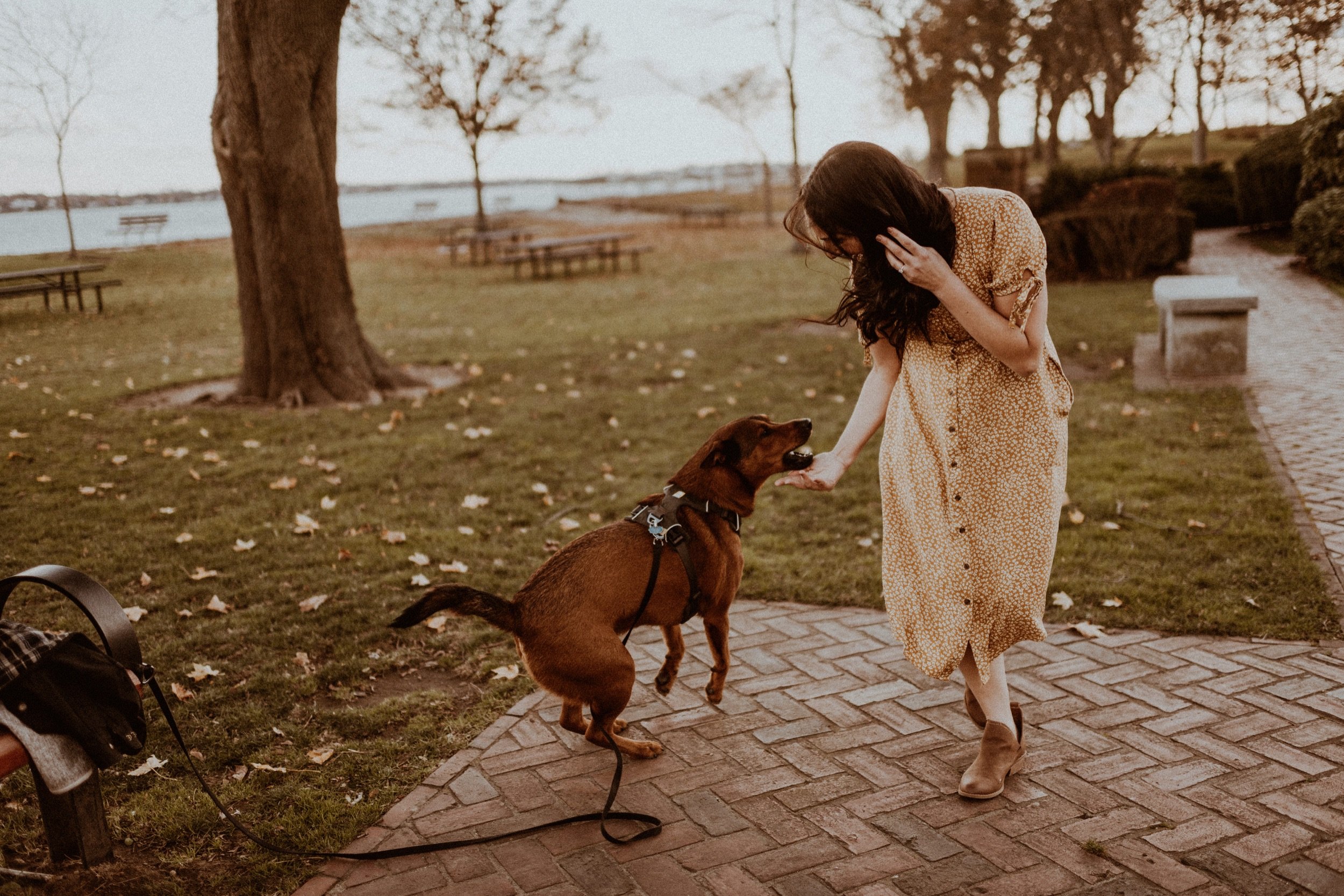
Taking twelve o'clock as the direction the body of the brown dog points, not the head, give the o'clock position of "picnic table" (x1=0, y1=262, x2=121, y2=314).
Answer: The picnic table is roughly at 8 o'clock from the brown dog.

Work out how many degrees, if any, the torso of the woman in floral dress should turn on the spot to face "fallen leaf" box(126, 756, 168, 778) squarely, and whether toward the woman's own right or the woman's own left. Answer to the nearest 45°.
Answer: approximately 45° to the woman's own right

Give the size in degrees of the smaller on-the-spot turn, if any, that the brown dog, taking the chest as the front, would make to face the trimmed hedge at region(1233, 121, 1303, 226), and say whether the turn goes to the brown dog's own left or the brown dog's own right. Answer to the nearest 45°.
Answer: approximately 45° to the brown dog's own left

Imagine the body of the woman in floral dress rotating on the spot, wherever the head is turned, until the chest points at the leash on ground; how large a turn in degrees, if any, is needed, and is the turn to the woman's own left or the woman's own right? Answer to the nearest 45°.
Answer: approximately 45° to the woman's own right

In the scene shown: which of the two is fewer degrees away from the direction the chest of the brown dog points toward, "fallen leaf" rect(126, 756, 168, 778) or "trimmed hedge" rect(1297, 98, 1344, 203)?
the trimmed hedge

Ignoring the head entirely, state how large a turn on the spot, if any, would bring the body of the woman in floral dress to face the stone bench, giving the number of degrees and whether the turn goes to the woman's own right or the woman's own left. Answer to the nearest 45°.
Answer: approximately 135° to the woman's own right

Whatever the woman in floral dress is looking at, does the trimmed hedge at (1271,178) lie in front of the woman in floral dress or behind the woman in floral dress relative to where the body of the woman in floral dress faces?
behind

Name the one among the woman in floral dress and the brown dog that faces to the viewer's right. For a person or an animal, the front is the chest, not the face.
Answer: the brown dog

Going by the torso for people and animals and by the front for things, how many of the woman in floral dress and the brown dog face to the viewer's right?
1

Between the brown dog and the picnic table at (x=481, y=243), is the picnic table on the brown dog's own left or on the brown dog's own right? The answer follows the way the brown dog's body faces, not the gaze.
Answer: on the brown dog's own left

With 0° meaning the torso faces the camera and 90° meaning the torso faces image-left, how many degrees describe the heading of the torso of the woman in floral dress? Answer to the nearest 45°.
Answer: approximately 45°

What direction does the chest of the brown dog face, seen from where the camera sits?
to the viewer's right

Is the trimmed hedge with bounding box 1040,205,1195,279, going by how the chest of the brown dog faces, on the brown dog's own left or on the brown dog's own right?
on the brown dog's own left

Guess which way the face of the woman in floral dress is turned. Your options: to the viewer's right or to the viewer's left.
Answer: to the viewer's left
